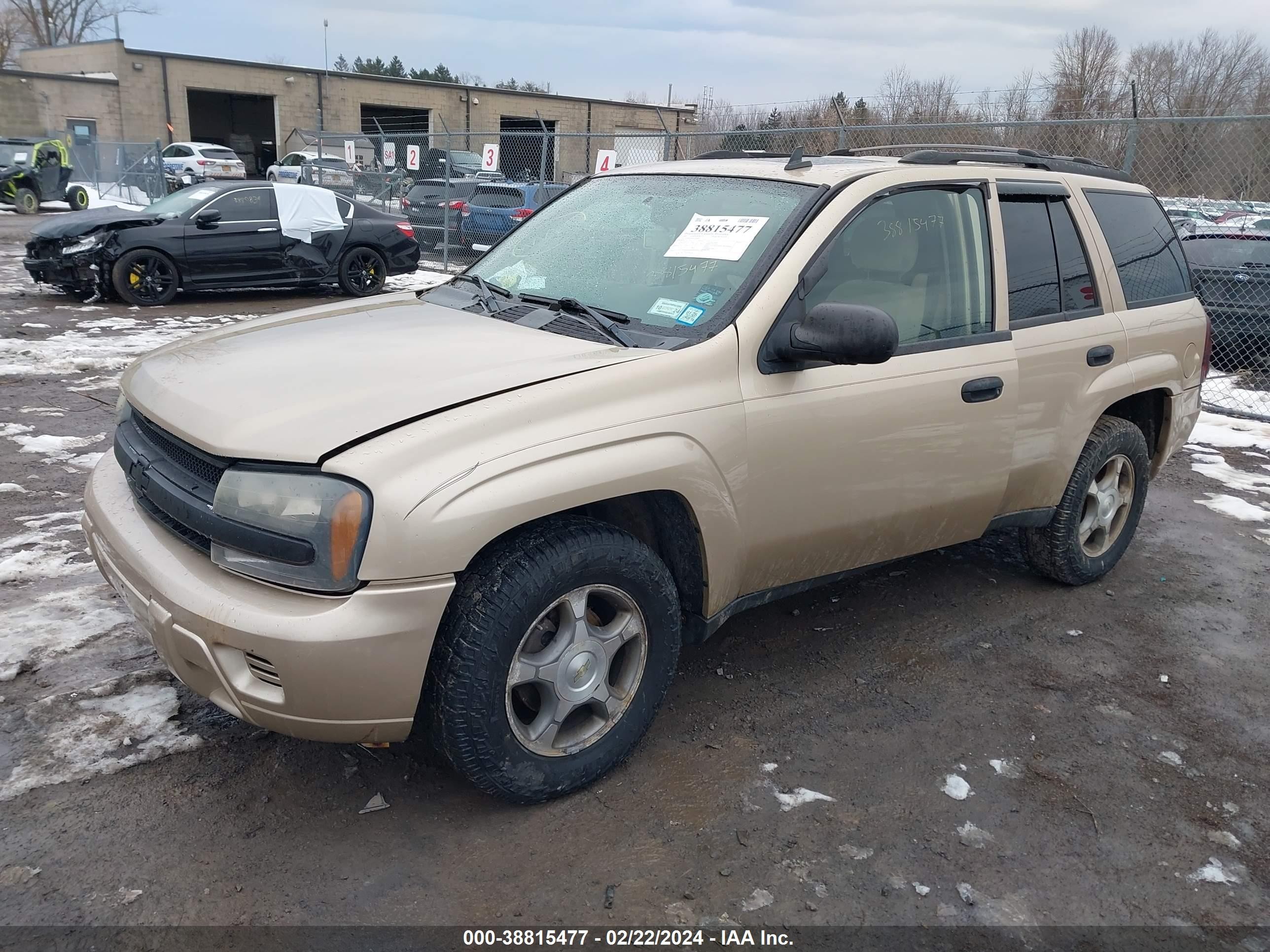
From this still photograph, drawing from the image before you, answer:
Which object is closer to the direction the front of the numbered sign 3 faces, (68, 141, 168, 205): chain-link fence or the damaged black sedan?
the damaged black sedan

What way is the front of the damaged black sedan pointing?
to the viewer's left

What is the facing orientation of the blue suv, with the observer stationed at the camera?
facing away from the viewer and to the right of the viewer

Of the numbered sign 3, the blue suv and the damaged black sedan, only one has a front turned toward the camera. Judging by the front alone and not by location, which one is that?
the numbered sign 3

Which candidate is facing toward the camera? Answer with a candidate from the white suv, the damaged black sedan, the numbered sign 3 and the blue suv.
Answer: the numbered sign 3

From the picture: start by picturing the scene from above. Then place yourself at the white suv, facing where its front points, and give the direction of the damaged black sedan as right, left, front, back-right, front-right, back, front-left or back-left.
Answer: back-left

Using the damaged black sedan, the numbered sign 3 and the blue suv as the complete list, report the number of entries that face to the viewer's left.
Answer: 1

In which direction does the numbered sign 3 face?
toward the camera

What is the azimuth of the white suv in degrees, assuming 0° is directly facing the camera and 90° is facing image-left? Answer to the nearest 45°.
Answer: approximately 135°

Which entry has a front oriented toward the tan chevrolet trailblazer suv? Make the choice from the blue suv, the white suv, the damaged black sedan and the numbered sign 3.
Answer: the numbered sign 3

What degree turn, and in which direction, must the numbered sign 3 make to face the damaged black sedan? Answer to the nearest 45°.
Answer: approximately 45° to its right

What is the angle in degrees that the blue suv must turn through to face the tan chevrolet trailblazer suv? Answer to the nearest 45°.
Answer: approximately 135° to its right

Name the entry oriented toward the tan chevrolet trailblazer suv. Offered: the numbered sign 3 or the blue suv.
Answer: the numbered sign 3

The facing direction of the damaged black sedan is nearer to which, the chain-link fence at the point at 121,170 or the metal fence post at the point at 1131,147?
the chain-link fence

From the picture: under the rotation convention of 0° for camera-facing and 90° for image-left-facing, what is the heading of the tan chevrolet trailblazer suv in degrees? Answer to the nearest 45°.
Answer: approximately 45°
